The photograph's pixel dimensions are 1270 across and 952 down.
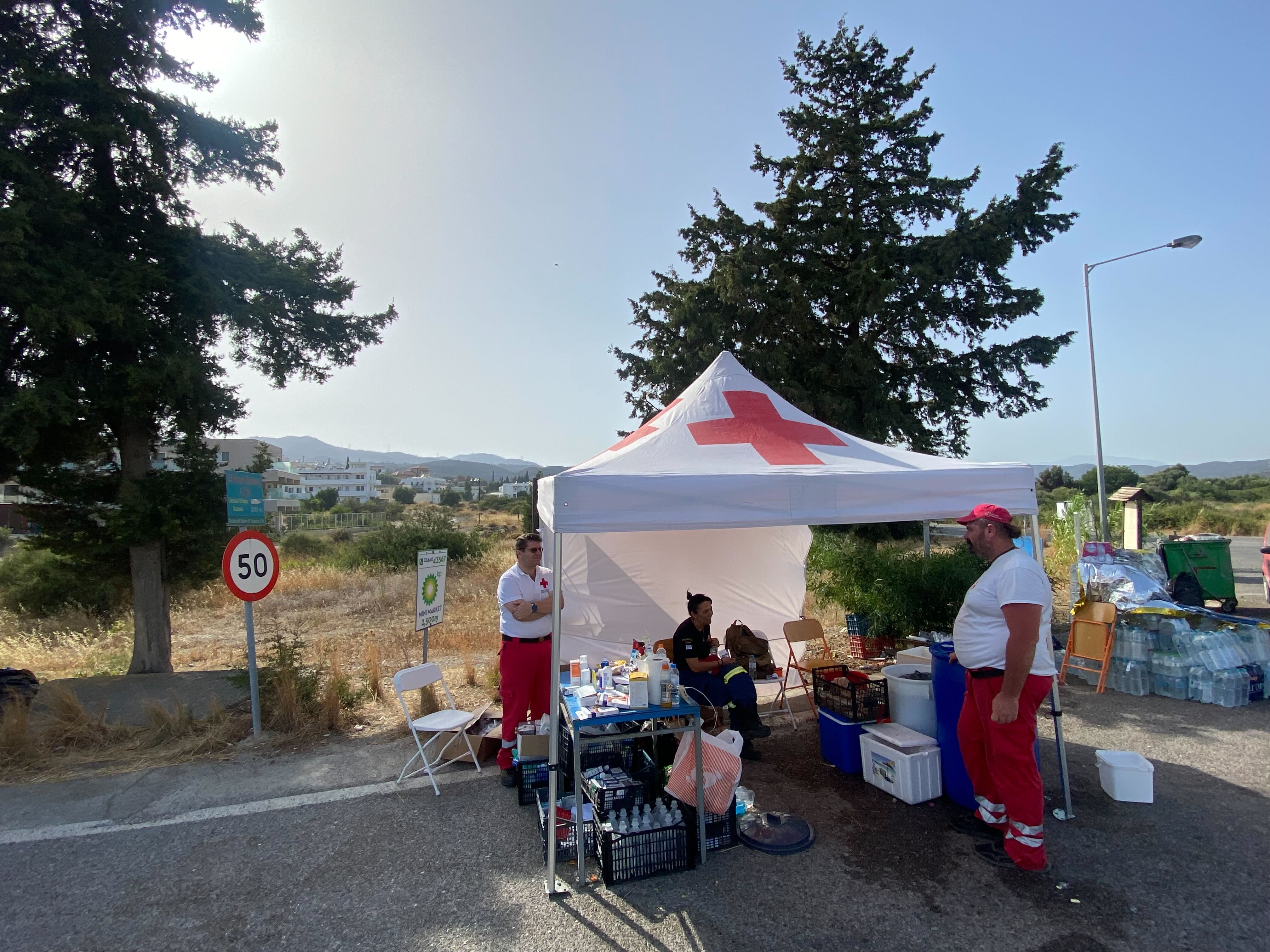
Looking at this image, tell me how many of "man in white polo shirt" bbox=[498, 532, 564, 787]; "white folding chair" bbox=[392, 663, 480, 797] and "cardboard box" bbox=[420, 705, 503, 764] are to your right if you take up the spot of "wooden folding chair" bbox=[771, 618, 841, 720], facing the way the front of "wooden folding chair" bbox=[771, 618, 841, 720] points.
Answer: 3

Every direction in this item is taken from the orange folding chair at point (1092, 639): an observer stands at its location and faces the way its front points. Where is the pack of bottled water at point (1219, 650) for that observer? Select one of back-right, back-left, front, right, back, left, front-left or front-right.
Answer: back-left

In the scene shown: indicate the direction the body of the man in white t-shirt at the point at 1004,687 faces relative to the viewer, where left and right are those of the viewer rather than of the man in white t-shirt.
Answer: facing to the left of the viewer

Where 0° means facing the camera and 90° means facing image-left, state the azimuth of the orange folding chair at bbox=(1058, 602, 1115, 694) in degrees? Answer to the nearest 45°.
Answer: approximately 45°

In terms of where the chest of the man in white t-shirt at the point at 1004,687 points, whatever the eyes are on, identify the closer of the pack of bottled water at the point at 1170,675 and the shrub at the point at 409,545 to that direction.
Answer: the shrub

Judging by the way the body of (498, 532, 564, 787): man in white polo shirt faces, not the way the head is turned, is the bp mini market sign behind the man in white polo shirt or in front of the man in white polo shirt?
behind

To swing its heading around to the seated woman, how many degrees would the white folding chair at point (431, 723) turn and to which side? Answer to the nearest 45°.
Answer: approximately 45° to its left

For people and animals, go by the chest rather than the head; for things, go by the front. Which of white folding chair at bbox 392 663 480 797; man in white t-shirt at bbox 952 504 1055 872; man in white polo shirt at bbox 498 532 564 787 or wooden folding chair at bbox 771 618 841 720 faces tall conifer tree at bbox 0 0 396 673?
man in white t-shirt at bbox 952 504 1055 872
